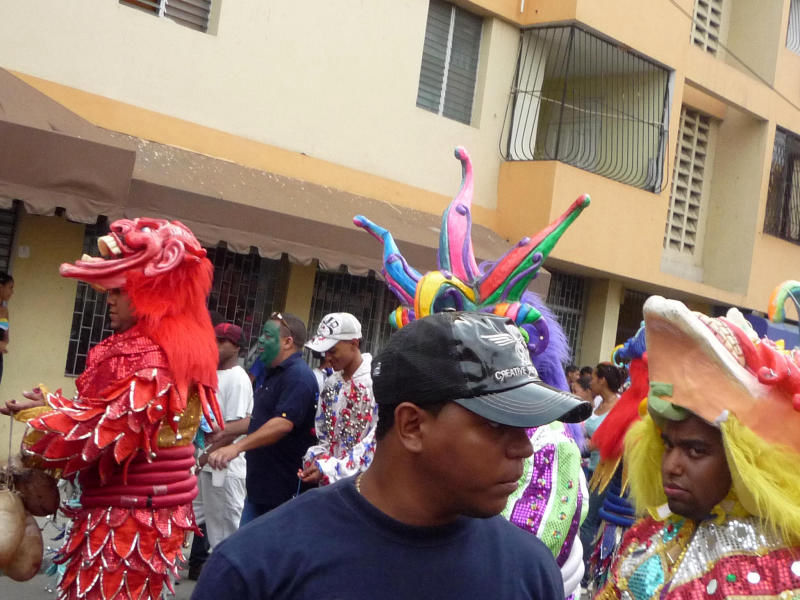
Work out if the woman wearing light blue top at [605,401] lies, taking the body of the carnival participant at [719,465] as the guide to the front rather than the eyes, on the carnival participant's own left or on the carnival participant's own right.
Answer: on the carnival participant's own right

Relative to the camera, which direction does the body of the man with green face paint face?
to the viewer's left

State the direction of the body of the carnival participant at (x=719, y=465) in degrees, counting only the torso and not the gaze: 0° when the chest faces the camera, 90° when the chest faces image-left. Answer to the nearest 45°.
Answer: approximately 45°

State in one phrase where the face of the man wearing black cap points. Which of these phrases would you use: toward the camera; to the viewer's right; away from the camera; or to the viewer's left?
to the viewer's right

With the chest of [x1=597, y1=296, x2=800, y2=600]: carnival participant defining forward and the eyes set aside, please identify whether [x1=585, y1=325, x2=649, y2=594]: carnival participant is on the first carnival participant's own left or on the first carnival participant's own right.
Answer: on the first carnival participant's own right
